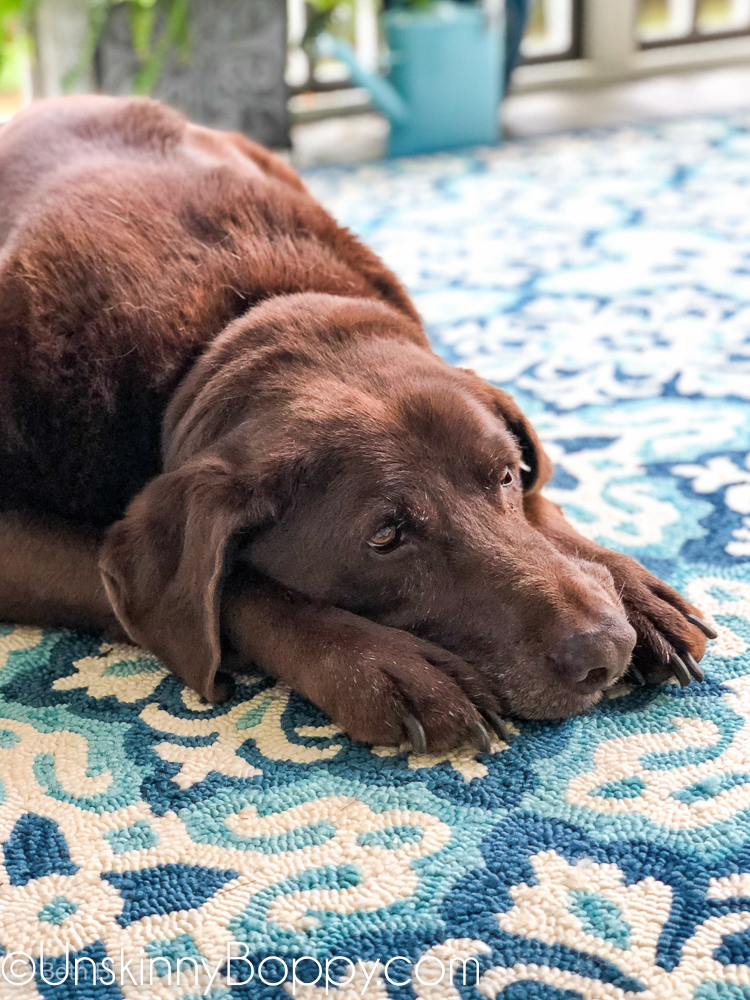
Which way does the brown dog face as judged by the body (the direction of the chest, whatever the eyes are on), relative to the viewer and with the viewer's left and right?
facing the viewer and to the right of the viewer

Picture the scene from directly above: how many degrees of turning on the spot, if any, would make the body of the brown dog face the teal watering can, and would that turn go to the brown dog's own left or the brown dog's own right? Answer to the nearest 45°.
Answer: approximately 135° to the brown dog's own left

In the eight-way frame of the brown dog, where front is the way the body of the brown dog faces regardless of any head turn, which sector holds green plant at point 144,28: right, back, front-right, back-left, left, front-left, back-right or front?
back-left

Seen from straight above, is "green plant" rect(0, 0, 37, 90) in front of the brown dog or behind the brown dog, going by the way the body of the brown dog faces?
behind

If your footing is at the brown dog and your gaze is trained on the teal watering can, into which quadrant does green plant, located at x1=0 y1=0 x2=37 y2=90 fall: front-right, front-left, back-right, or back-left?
front-left
